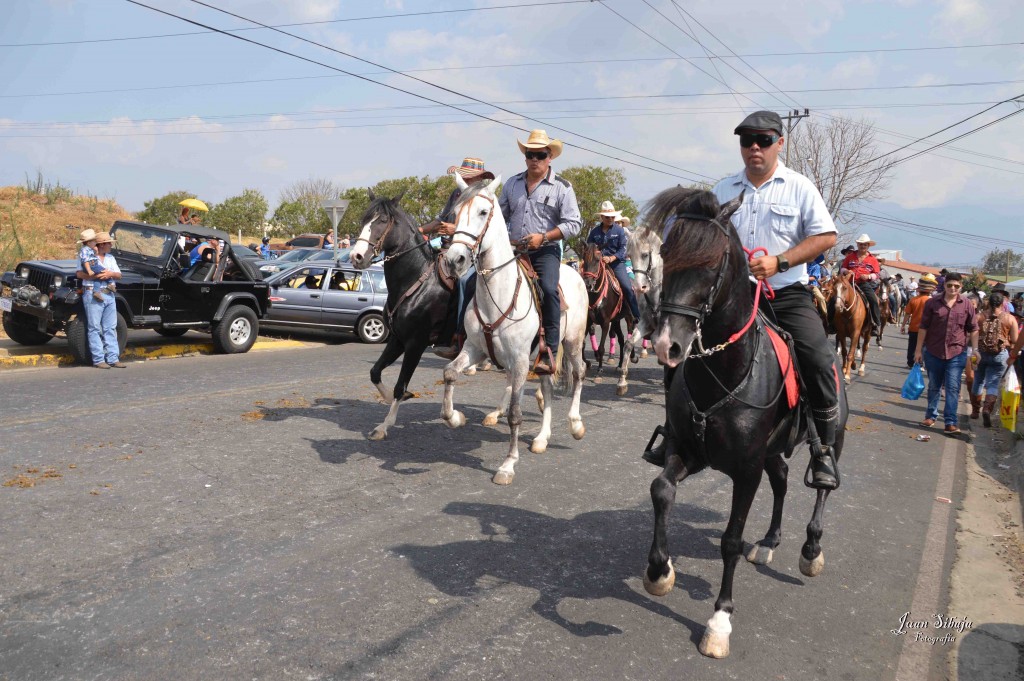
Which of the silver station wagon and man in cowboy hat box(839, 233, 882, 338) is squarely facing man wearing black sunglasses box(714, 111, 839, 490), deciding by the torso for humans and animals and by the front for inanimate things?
the man in cowboy hat

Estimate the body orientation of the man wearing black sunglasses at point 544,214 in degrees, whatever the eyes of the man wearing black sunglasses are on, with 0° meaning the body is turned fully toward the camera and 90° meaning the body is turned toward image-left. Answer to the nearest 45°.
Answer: approximately 45°

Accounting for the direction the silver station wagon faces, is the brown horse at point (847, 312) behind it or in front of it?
behind

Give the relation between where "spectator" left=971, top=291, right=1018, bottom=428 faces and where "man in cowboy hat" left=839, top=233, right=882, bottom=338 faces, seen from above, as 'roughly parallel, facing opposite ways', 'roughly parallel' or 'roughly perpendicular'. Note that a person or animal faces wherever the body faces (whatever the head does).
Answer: roughly parallel, facing opposite ways

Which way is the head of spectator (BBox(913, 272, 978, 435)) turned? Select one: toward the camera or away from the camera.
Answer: toward the camera

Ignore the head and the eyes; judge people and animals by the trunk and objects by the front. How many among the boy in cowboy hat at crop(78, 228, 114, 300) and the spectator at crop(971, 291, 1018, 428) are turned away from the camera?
1

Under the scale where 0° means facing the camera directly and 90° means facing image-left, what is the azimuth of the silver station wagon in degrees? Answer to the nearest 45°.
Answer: approximately 90°

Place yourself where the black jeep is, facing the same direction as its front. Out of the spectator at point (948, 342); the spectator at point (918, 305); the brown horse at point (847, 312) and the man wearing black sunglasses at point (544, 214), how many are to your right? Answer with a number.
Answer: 0

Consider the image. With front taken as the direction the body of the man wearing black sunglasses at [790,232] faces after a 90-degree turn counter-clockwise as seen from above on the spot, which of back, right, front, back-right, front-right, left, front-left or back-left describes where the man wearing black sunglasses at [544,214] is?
back

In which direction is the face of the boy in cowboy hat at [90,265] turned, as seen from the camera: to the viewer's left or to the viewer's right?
to the viewer's right

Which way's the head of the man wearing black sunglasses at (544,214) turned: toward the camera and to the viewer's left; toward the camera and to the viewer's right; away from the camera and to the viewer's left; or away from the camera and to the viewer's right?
toward the camera and to the viewer's left

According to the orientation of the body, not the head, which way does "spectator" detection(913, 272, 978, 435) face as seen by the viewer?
toward the camera

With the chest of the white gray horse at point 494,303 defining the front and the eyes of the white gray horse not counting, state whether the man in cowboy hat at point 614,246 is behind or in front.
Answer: behind

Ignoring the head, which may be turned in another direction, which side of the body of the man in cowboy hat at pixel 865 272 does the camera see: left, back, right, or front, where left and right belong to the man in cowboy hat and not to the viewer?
front

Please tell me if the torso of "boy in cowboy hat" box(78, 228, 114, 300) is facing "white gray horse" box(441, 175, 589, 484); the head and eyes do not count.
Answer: no
